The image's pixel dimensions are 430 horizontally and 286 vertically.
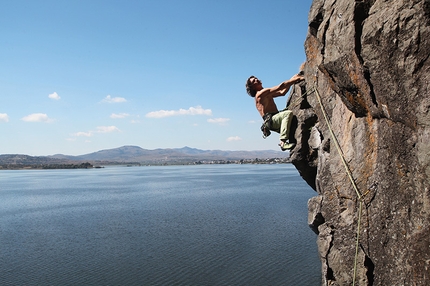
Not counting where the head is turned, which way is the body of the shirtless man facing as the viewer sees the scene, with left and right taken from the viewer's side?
facing to the right of the viewer
